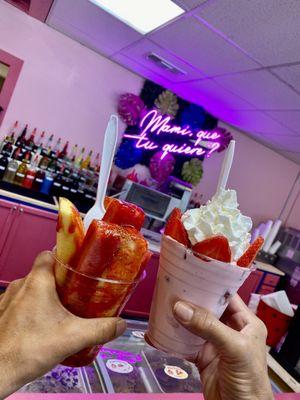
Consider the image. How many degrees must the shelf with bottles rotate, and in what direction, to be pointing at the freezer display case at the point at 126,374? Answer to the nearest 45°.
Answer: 0° — it already faces it

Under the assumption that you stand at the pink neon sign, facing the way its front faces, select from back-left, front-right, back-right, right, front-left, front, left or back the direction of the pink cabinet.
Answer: front-right

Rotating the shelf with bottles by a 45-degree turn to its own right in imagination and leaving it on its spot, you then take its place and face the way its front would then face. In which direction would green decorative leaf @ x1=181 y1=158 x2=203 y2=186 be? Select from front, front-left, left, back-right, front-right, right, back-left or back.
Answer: back-left

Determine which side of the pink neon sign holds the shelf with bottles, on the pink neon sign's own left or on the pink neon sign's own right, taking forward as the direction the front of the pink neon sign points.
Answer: on the pink neon sign's own right

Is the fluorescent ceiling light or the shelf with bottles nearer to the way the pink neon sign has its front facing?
the fluorescent ceiling light

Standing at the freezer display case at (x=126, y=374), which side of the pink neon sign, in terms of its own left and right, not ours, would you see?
front

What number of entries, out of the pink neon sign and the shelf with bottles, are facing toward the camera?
2

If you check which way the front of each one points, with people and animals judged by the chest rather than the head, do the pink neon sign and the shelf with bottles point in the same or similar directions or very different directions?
same or similar directions

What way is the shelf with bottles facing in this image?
toward the camera

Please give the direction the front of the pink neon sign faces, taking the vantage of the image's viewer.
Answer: facing the viewer
